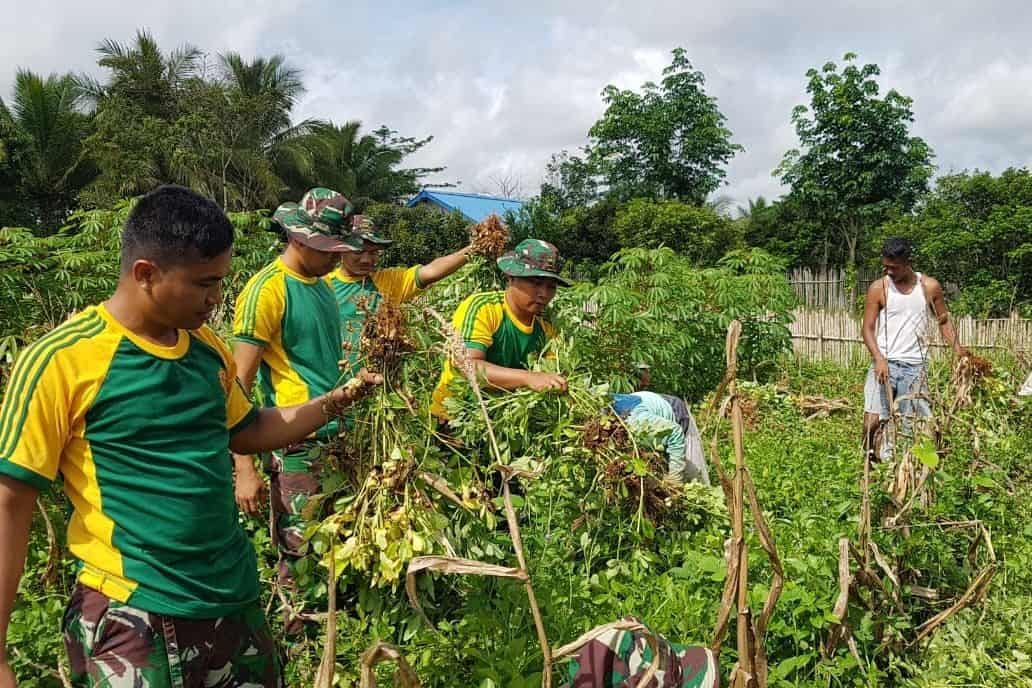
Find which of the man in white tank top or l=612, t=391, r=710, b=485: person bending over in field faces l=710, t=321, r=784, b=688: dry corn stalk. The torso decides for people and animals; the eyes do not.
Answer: the man in white tank top

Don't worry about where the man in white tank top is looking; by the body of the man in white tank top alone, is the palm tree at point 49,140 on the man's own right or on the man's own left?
on the man's own right

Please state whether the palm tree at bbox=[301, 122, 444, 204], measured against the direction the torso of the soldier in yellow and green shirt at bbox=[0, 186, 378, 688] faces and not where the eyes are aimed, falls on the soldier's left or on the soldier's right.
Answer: on the soldier's left

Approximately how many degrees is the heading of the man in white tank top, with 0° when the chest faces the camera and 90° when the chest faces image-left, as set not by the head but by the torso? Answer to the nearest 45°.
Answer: approximately 0°
